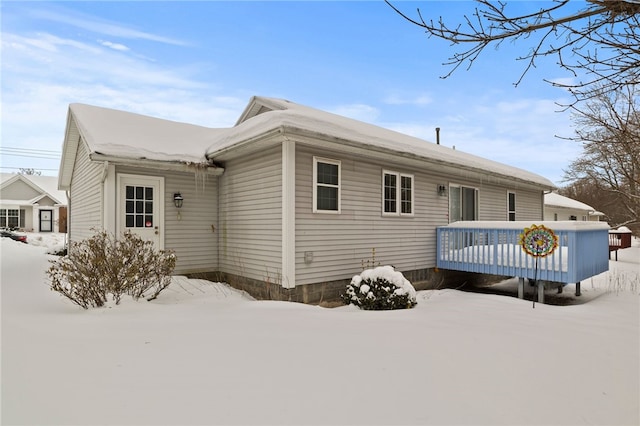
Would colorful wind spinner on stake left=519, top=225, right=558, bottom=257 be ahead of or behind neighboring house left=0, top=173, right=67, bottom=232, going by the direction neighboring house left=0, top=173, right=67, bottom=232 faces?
ahead

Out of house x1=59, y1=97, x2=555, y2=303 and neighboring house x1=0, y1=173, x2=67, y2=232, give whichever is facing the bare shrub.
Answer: the neighboring house

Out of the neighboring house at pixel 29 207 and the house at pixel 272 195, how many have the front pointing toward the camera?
1

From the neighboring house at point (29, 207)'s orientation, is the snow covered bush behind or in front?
in front

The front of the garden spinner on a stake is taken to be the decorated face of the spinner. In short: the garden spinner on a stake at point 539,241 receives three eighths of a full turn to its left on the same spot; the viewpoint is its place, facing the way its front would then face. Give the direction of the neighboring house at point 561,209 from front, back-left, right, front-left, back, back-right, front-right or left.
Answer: front-left

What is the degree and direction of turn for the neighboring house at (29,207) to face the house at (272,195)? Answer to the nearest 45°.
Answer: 0° — it already faces it

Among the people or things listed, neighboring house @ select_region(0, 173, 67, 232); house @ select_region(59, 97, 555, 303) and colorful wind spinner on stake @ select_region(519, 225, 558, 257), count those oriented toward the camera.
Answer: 2

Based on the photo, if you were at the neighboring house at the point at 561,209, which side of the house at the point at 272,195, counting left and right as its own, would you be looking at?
right
